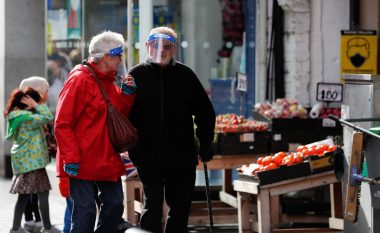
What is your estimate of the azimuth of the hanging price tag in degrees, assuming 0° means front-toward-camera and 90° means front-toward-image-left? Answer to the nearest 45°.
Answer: approximately 0°

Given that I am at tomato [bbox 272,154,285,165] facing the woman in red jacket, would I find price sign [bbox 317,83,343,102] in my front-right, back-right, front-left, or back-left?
back-right

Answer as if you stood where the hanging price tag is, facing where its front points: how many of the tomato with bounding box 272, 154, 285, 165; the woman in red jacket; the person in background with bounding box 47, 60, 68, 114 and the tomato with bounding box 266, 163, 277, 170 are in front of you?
3

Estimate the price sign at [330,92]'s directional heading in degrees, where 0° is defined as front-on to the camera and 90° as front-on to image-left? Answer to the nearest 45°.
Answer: approximately 0°

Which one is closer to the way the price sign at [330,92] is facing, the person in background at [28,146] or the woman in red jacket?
the woman in red jacket

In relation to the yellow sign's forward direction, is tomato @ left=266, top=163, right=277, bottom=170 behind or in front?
in front

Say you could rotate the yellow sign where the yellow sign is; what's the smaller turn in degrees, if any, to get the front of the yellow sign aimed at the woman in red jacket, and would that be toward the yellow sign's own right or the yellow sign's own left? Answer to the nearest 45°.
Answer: approximately 45° to the yellow sign's own right
